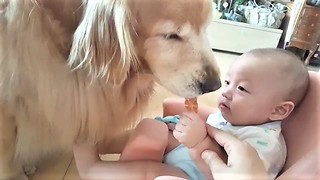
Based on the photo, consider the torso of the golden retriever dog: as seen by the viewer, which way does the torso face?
to the viewer's right

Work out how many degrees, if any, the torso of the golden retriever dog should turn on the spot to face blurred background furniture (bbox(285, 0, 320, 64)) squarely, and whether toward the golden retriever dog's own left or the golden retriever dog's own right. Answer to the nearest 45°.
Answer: approximately 45° to the golden retriever dog's own left
